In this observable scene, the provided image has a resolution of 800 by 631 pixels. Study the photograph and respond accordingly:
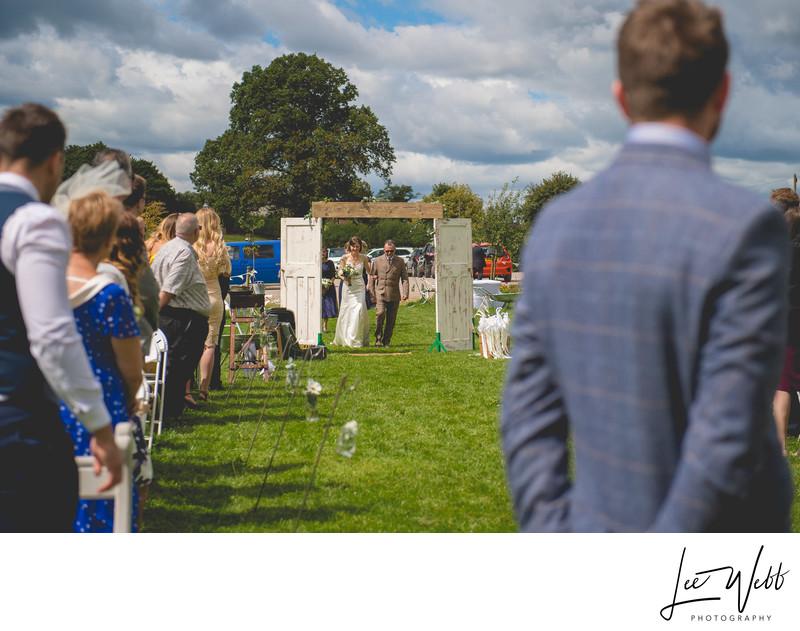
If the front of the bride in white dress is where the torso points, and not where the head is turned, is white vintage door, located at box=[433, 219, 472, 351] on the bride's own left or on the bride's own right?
on the bride's own left

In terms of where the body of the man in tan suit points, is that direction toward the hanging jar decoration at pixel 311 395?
yes

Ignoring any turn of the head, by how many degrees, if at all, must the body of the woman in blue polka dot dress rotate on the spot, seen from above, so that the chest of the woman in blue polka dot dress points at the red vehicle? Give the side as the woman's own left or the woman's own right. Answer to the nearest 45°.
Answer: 0° — they already face it

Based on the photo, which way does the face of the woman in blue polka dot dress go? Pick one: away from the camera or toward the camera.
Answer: away from the camera

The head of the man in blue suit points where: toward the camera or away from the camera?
away from the camera

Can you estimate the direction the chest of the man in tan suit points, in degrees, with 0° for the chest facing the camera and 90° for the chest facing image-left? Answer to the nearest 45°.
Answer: approximately 0°

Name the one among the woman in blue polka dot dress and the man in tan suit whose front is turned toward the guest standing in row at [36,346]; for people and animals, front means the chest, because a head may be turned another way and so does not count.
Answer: the man in tan suit

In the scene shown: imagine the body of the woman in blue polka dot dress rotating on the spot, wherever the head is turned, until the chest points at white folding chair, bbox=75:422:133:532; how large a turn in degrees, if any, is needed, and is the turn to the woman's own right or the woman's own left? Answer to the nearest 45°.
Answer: approximately 135° to the woman's own right

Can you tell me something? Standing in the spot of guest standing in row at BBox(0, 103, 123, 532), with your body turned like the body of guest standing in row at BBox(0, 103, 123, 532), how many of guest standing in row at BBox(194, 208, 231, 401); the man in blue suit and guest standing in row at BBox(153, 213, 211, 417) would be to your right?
1

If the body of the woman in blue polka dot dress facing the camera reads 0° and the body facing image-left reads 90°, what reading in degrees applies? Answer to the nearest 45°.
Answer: approximately 225°

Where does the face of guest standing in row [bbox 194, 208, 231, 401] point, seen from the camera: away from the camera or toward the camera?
away from the camera
